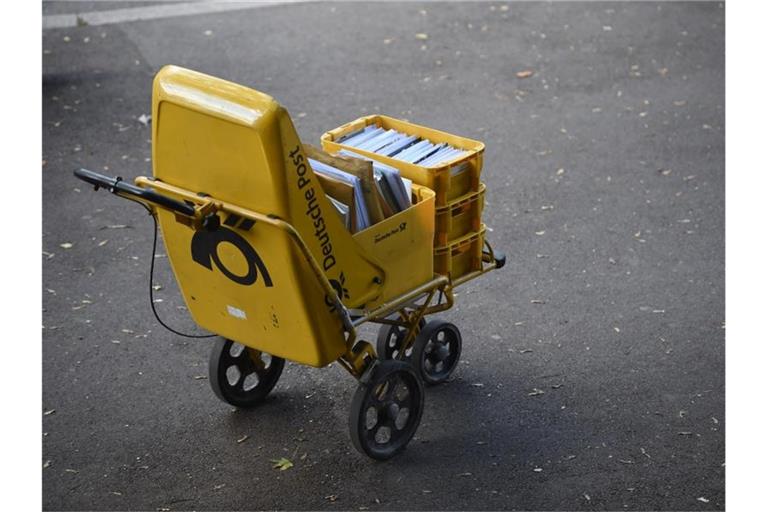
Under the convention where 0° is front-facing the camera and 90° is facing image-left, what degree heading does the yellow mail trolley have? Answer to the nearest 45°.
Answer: approximately 225°
